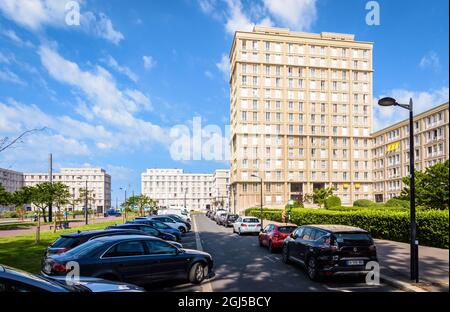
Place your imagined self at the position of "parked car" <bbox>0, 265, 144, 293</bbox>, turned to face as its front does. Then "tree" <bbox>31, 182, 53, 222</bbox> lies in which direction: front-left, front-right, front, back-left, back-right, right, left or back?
left

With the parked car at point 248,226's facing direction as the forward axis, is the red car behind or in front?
behind

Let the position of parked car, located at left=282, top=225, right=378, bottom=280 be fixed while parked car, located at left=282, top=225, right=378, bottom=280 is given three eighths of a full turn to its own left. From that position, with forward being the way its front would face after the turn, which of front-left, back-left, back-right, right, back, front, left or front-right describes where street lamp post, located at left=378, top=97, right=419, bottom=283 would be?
left

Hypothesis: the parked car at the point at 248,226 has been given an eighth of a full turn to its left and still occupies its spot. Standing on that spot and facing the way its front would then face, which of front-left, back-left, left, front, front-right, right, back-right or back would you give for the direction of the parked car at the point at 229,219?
right

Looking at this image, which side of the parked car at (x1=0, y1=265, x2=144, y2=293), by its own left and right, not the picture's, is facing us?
right

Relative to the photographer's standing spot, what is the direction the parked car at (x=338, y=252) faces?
facing away from the viewer and to the left of the viewer

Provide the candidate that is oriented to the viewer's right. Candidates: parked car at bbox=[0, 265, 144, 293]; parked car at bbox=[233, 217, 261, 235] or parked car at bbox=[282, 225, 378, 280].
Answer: parked car at bbox=[0, 265, 144, 293]

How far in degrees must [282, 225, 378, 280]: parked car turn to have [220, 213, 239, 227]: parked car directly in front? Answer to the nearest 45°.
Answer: approximately 45° to its right

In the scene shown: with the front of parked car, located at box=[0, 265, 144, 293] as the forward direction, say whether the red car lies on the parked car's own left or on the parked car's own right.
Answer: on the parked car's own left

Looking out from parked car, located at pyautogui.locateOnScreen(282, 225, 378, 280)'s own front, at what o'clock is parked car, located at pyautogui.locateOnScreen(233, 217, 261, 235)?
parked car, located at pyautogui.locateOnScreen(233, 217, 261, 235) is roughly at 1 o'clock from parked car, located at pyautogui.locateOnScreen(282, 225, 378, 280).

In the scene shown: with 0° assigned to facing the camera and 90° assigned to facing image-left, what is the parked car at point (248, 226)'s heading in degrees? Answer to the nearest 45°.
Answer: approximately 135°

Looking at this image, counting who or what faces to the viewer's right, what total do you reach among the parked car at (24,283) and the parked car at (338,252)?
1

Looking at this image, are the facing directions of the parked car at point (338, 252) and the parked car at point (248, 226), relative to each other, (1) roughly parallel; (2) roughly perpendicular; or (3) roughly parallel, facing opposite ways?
roughly parallel
